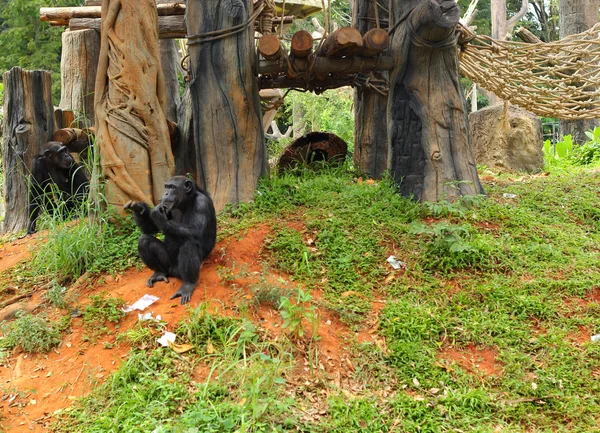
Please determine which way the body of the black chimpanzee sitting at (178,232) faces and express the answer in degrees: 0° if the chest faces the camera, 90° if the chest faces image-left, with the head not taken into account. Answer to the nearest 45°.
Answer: approximately 45°

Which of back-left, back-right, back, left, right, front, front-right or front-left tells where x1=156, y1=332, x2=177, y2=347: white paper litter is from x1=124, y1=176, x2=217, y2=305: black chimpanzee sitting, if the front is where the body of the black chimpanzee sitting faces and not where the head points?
front-left

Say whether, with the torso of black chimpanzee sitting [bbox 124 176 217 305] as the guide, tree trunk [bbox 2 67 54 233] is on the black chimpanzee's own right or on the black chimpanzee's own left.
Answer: on the black chimpanzee's own right

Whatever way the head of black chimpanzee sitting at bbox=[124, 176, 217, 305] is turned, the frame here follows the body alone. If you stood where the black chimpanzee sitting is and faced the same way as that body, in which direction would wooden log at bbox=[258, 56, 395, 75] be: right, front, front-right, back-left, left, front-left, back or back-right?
back

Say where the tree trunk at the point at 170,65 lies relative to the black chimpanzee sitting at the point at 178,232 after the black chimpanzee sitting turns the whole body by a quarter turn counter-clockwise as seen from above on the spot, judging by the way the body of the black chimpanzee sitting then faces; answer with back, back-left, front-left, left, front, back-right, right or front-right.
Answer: back-left

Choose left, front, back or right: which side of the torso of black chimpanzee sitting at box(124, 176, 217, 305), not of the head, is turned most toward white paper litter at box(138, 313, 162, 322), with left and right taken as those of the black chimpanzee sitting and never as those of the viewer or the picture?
front

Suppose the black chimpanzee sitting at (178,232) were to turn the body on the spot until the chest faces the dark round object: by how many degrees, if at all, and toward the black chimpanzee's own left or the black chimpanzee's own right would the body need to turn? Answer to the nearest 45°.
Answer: approximately 180°

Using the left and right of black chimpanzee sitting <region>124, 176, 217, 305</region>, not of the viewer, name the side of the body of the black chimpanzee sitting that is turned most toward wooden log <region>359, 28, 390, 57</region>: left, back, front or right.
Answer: back

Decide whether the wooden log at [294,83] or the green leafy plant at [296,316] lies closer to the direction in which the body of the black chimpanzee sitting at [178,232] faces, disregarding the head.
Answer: the green leafy plant

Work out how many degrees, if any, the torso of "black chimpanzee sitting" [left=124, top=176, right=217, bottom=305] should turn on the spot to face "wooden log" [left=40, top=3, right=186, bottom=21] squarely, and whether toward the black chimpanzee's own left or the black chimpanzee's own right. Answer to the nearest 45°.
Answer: approximately 135° to the black chimpanzee's own right

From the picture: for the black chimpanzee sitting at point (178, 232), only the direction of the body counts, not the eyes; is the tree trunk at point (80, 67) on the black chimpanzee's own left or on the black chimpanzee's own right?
on the black chimpanzee's own right

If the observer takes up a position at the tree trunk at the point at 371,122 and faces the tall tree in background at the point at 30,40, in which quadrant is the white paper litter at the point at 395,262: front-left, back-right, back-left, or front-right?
back-left

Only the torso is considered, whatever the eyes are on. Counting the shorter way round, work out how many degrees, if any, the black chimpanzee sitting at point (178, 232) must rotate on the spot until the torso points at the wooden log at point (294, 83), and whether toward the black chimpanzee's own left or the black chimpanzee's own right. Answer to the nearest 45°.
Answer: approximately 180°
